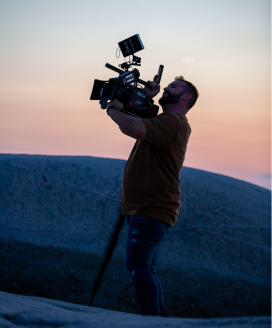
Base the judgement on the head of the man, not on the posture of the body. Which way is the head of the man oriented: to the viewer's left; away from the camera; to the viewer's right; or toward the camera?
to the viewer's left

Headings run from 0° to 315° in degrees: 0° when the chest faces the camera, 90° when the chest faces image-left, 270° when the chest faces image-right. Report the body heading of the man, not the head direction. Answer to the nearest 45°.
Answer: approximately 90°
